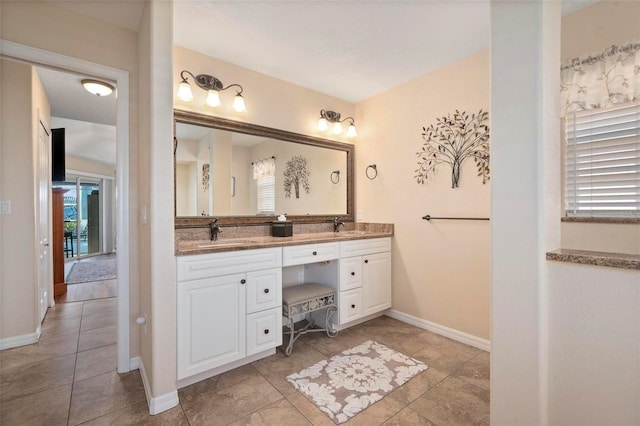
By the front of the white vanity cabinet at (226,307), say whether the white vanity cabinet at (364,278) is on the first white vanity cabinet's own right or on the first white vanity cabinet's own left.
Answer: on the first white vanity cabinet's own left

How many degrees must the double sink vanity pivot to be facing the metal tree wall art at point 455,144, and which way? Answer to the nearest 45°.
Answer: approximately 45° to its left

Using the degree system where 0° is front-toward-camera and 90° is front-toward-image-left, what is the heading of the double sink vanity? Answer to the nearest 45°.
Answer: approximately 315°

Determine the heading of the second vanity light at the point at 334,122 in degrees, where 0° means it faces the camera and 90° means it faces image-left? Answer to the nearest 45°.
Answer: approximately 315°

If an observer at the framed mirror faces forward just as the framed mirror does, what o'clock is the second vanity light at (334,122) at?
The second vanity light is roughly at 10 o'clock from the framed mirror.

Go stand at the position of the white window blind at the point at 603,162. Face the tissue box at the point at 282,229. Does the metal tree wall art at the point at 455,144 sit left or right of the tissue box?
right

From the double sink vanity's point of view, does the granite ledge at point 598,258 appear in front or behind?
in front

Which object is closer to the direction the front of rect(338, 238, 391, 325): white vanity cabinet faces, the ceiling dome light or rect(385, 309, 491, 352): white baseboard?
the white baseboard

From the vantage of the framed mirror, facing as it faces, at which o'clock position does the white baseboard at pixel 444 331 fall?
The white baseboard is roughly at 11 o'clock from the framed mirror.
